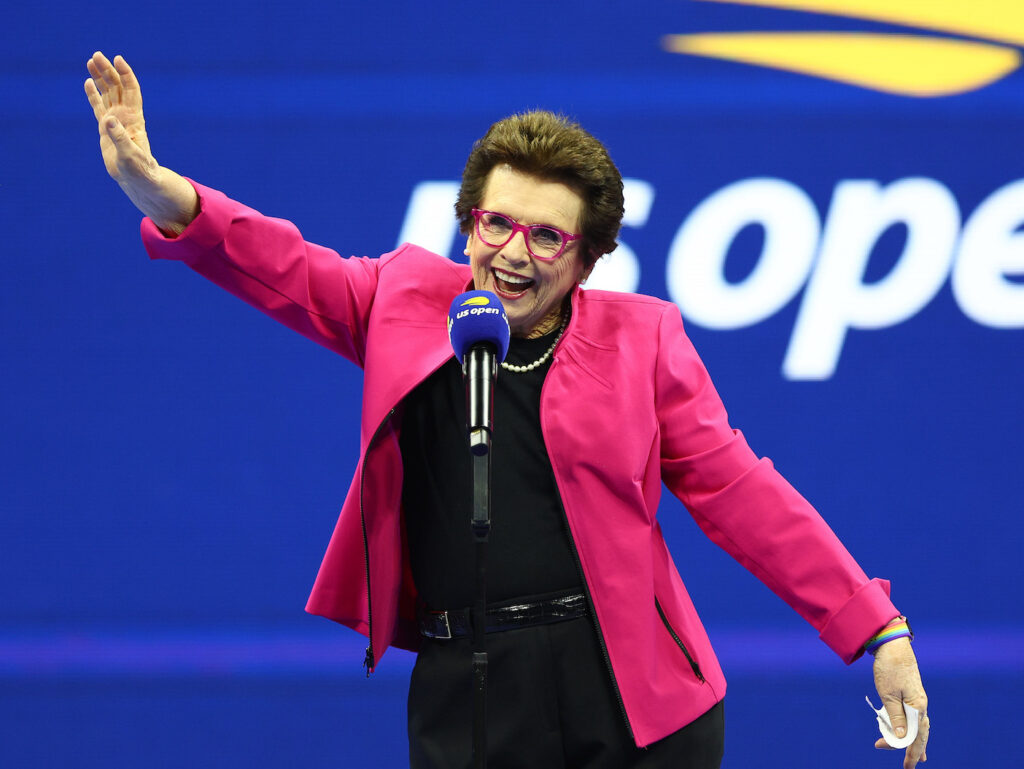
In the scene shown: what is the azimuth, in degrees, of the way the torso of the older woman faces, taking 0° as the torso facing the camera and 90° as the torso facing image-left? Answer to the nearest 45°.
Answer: approximately 45°
